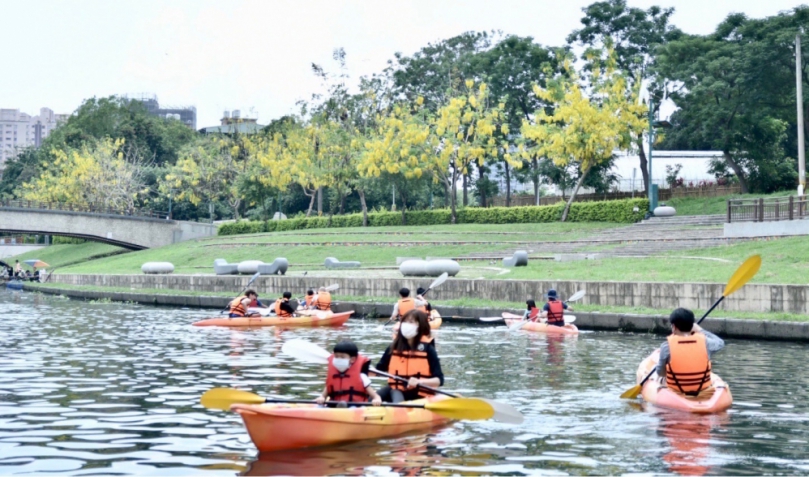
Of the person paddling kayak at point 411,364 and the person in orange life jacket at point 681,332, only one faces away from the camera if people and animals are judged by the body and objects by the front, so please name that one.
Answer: the person in orange life jacket

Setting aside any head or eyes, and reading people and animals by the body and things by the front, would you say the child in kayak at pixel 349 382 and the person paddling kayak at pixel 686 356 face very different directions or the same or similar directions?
very different directions

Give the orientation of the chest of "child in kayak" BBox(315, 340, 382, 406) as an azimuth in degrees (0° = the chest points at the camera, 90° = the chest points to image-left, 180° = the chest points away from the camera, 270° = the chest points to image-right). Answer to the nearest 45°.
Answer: approximately 45°

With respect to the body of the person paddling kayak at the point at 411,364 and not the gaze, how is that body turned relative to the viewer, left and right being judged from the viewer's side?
facing the viewer and to the left of the viewer

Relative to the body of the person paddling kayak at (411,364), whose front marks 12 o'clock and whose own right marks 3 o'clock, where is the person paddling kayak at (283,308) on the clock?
the person paddling kayak at (283,308) is roughly at 4 o'clock from the person paddling kayak at (411,364).

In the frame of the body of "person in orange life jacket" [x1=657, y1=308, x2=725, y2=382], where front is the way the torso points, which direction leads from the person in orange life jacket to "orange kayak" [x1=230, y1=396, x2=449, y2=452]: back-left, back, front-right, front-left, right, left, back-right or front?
back-left

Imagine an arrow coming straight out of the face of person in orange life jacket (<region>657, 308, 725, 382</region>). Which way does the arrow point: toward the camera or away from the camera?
away from the camera

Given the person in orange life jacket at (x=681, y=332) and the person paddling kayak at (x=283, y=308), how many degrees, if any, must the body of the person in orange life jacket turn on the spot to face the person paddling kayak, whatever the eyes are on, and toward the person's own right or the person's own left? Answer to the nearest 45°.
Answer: approximately 45° to the person's own left

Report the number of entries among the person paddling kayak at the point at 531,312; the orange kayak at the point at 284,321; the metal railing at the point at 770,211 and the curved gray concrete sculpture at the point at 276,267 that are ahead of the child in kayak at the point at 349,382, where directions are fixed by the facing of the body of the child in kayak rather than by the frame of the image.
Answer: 0

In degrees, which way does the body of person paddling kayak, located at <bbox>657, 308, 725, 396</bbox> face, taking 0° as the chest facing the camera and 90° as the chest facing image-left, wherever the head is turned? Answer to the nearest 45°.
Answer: approximately 180°
